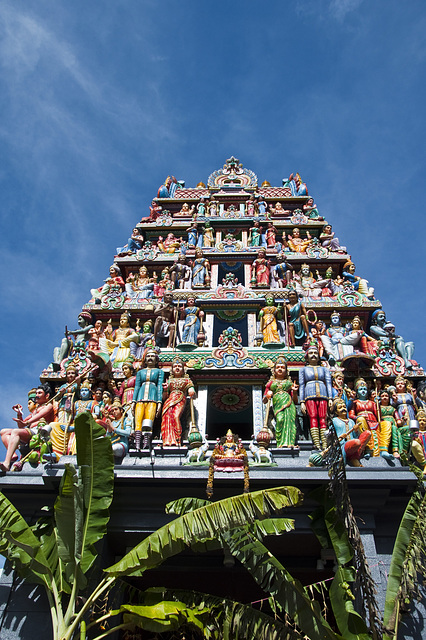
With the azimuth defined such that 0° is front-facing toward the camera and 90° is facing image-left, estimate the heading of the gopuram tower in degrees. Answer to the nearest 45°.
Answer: approximately 0°

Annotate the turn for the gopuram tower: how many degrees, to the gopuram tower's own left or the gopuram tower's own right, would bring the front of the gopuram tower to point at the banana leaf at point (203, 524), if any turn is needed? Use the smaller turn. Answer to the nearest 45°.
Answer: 0° — it already faces it

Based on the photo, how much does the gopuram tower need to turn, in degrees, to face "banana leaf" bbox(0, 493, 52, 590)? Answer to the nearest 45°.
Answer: approximately 45° to its right
